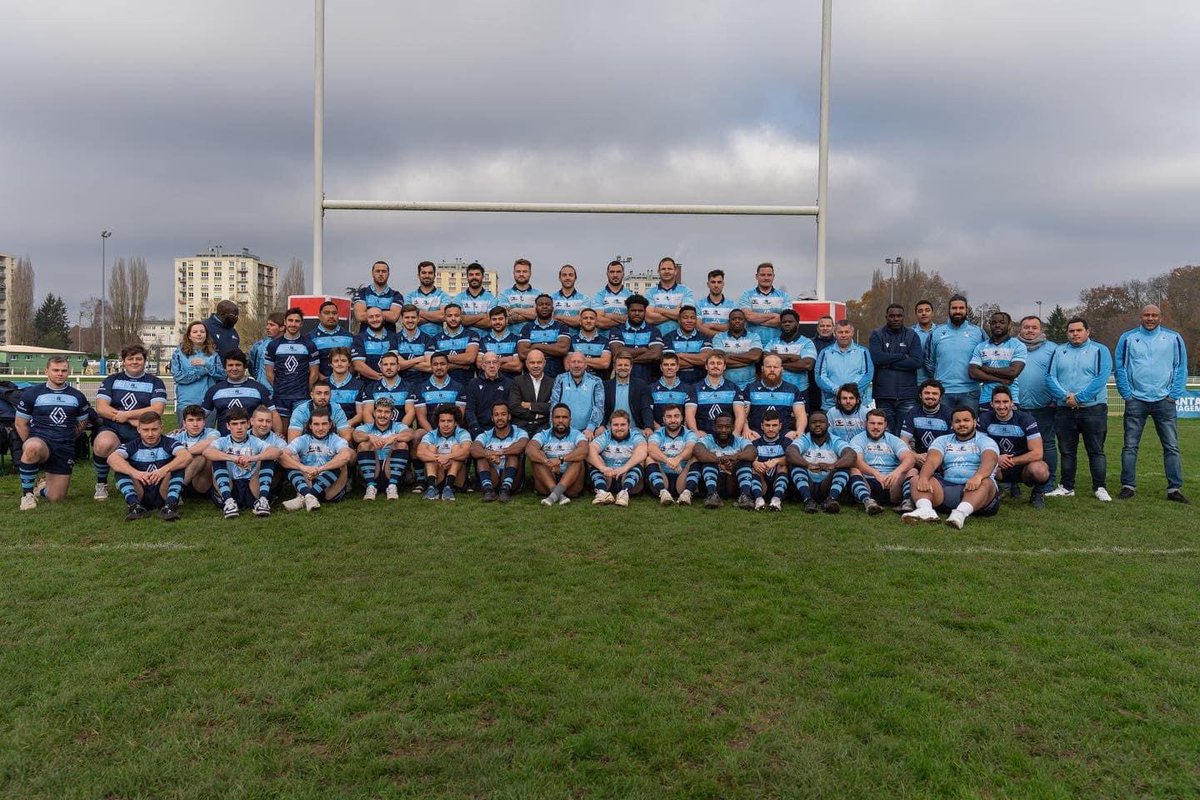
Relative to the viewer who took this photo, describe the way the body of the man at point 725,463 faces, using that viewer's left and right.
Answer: facing the viewer

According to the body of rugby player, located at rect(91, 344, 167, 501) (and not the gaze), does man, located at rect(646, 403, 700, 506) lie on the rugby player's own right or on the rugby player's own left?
on the rugby player's own left

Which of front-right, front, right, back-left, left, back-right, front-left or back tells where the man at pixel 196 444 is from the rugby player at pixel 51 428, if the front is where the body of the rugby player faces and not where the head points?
front-left

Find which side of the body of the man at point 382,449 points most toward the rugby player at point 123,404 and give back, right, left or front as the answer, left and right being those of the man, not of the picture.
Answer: right

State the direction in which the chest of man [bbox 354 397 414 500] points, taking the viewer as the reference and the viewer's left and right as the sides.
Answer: facing the viewer

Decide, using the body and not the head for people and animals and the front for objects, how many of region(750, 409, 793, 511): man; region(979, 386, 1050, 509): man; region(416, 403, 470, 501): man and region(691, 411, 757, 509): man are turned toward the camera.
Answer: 4

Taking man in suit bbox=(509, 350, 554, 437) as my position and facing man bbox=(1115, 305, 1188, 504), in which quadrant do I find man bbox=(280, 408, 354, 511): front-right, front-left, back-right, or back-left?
back-right

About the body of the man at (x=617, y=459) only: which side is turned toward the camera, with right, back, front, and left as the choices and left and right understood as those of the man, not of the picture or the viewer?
front

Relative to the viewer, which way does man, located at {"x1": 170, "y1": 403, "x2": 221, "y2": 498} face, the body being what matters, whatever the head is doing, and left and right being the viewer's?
facing the viewer

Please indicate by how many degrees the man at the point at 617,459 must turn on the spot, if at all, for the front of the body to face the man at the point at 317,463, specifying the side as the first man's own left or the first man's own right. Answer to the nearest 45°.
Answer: approximately 90° to the first man's own right

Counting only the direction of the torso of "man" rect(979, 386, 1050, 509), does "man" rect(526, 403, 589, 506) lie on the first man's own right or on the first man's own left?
on the first man's own right

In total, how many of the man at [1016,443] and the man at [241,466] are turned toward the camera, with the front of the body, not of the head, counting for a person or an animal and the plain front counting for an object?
2

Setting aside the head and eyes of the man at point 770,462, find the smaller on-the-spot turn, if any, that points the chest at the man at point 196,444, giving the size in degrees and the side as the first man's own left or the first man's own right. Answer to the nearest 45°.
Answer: approximately 90° to the first man's own right

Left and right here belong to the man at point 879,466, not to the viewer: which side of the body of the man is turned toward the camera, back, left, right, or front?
front

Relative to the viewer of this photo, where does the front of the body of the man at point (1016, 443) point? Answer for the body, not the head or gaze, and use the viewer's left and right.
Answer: facing the viewer
